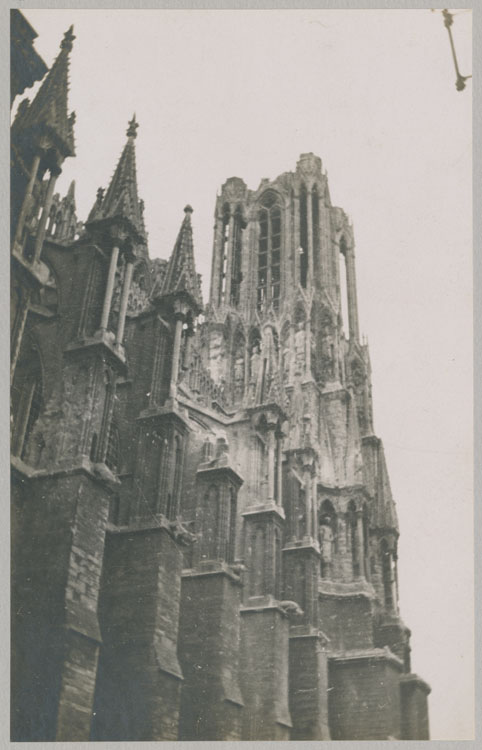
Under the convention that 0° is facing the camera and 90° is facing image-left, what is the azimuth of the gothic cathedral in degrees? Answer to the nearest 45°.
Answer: approximately 225°
